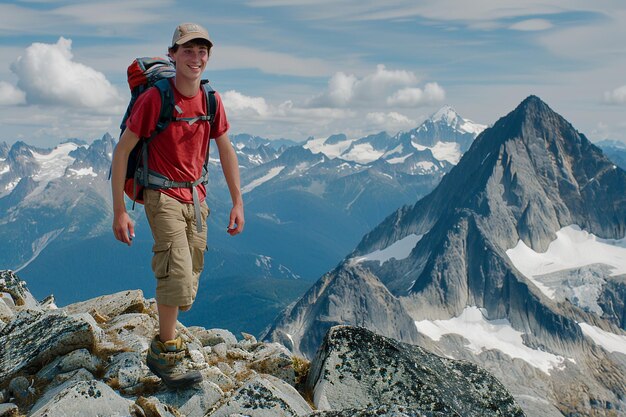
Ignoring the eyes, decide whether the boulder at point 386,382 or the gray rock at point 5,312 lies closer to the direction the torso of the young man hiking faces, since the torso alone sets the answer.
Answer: the boulder

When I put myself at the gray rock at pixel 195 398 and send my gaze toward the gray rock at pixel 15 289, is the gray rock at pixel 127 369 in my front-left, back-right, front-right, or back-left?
front-left

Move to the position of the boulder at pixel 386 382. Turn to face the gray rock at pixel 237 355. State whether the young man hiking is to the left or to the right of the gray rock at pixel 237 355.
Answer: left

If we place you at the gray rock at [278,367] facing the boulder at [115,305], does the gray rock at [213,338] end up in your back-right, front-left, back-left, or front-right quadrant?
front-right

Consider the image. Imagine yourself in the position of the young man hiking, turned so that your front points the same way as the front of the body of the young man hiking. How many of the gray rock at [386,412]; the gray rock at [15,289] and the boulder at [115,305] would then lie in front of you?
1

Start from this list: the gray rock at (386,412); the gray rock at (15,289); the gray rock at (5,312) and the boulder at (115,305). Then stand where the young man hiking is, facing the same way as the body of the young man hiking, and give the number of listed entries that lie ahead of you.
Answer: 1

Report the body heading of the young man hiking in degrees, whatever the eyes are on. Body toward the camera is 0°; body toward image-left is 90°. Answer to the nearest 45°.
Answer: approximately 315°

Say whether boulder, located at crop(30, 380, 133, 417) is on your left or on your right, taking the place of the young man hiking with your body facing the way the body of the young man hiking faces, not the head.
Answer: on your right
